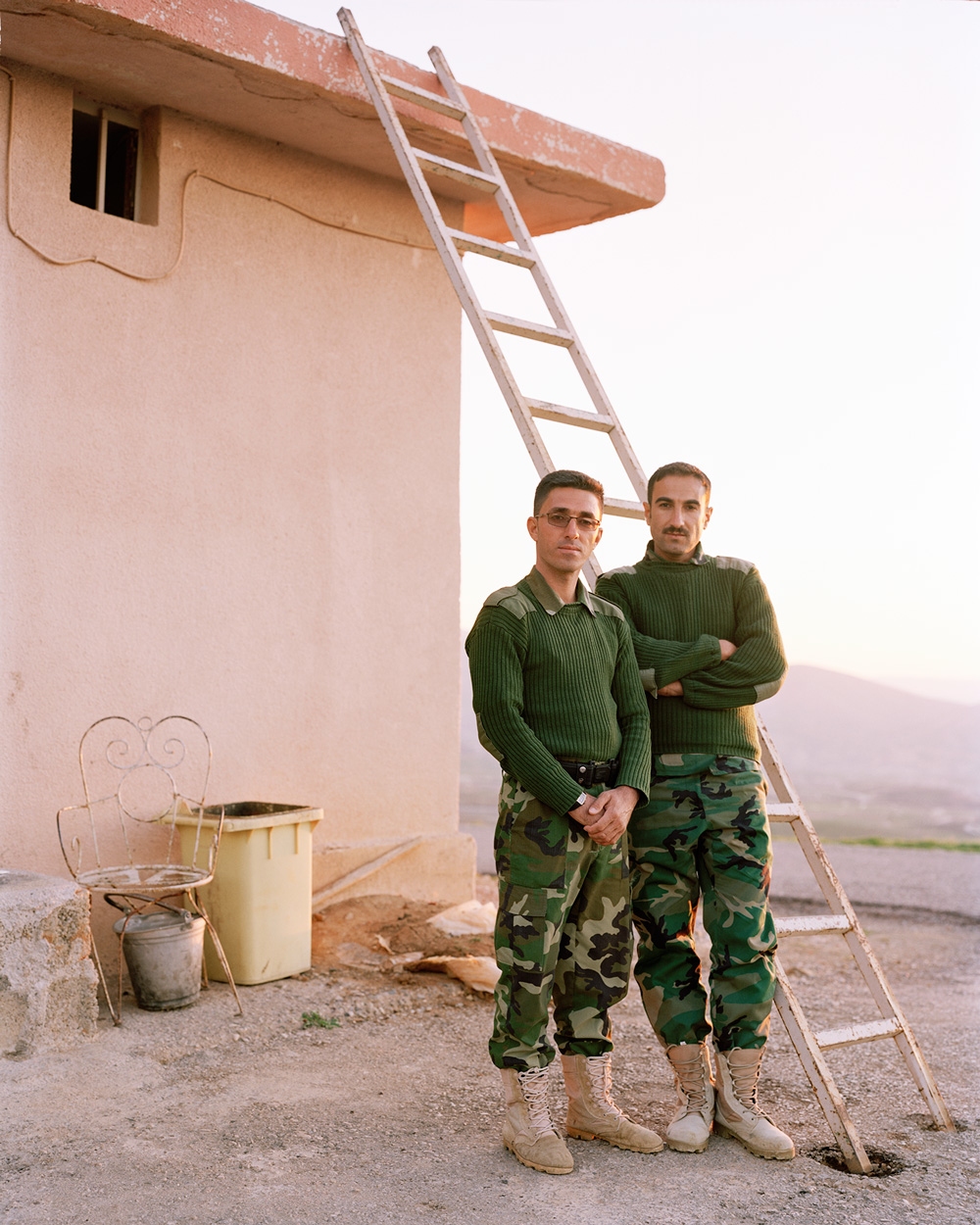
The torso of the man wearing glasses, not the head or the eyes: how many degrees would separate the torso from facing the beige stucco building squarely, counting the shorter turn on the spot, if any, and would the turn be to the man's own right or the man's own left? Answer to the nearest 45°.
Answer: approximately 180°

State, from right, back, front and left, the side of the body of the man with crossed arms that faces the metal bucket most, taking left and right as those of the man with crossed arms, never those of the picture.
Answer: right

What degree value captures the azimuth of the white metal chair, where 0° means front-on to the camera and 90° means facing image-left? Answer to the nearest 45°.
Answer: approximately 0°

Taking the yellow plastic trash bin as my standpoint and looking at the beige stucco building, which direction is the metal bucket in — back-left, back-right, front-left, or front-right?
back-left

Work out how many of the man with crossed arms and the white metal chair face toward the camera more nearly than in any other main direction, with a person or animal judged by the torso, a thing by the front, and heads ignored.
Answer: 2

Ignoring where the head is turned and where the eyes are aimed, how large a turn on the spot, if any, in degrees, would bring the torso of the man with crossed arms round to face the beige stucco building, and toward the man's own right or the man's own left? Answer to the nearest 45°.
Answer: approximately 135° to the man's own right
